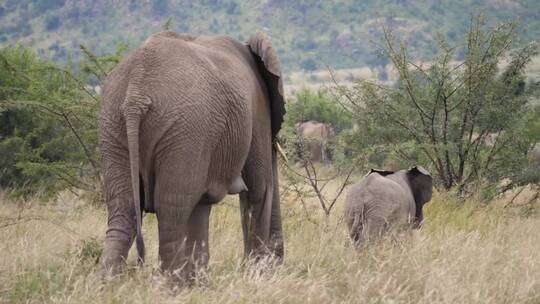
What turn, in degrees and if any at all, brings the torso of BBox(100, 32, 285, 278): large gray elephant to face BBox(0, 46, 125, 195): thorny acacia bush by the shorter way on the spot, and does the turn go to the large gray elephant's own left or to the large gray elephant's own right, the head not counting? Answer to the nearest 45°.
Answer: approximately 45° to the large gray elephant's own left

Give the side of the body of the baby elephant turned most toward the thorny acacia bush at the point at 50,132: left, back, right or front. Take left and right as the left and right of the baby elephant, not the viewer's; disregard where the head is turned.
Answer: left

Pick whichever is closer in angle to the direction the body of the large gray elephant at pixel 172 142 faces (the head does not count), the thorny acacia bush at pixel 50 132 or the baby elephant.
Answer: the baby elephant

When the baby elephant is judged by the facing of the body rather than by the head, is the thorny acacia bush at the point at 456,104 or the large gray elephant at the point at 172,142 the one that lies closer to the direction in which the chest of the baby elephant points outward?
the thorny acacia bush

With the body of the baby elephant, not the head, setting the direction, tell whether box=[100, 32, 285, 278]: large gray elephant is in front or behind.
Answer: behind

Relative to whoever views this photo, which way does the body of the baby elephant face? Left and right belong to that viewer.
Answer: facing away from the viewer and to the right of the viewer

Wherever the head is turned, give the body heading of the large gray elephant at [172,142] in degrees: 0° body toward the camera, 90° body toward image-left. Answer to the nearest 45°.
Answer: approximately 225°
